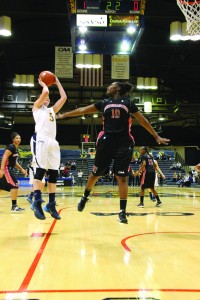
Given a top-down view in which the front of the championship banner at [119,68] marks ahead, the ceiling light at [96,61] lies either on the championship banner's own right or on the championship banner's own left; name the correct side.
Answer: on the championship banner's own right

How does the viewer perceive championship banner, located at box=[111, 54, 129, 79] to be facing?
facing the viewer

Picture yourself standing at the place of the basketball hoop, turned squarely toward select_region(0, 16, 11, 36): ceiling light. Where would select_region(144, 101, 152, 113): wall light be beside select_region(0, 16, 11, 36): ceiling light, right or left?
right

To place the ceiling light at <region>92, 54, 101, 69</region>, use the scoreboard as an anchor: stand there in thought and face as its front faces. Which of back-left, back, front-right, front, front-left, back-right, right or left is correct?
back

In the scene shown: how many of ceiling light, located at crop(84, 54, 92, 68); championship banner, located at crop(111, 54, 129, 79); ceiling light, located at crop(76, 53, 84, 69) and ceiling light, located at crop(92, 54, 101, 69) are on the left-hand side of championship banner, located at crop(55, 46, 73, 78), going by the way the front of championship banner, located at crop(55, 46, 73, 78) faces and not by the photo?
4

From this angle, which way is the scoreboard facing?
toward the camera

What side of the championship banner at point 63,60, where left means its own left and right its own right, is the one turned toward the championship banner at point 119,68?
left

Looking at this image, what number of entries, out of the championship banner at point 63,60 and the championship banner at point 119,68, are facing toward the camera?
2

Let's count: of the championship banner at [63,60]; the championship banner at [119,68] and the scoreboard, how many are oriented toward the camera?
3

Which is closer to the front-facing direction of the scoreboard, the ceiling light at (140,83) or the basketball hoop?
the basketball hoop

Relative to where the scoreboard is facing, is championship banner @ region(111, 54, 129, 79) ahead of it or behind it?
behind

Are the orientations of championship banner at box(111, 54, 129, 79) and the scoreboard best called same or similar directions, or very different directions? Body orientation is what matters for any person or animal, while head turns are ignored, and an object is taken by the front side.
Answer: same or similar directions
